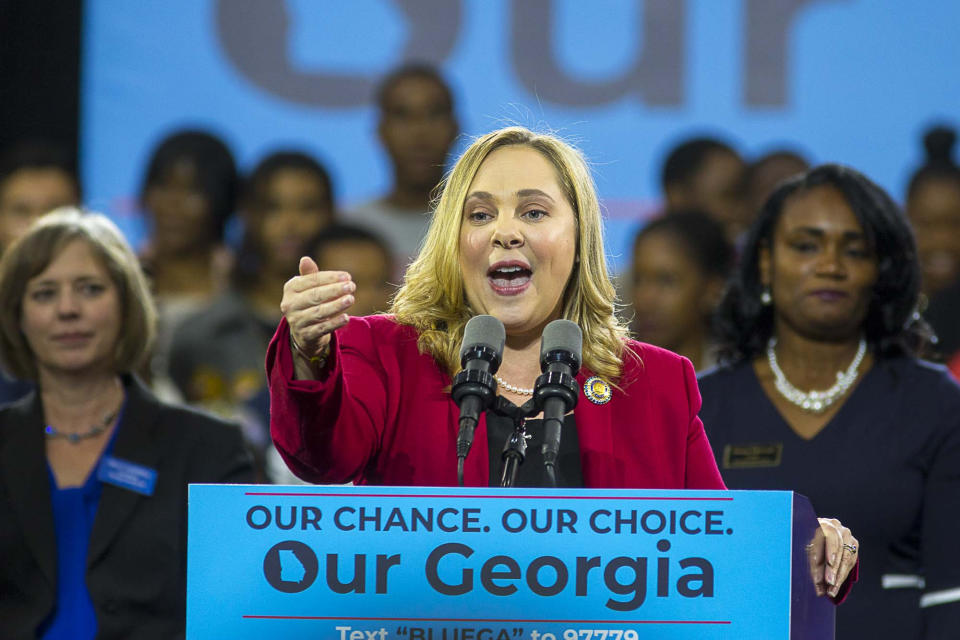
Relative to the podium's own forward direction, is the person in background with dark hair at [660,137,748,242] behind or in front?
behind

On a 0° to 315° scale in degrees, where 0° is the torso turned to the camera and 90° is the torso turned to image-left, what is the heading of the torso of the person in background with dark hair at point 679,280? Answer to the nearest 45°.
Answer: approximately 45°

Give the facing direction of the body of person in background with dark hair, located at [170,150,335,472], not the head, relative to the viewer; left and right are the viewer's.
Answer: facing the viewer

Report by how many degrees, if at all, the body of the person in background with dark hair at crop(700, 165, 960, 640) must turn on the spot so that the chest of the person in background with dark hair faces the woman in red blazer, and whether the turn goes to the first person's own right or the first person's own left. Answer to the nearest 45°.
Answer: approximately 45° to the first person's own right

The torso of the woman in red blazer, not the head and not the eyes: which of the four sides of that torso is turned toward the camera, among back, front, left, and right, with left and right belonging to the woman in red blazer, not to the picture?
front

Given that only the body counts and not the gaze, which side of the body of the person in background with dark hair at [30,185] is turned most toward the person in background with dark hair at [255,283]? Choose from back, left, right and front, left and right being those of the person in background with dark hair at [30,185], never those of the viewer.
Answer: left

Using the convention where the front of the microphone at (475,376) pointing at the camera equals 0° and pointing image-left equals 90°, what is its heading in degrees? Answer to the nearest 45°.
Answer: approximately 180°

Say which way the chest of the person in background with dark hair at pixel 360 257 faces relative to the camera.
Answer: toward the camera

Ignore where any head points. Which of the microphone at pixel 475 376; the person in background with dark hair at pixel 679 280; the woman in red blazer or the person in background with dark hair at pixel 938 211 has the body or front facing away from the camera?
the microphone

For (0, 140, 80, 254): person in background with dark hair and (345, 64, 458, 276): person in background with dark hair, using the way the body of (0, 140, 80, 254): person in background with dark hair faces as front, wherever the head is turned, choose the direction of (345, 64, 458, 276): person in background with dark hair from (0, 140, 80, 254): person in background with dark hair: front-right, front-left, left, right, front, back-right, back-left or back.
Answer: left

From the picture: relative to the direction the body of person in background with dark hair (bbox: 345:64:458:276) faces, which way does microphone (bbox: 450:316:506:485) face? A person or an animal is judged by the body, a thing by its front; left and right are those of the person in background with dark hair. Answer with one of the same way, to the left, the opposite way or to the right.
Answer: the opposite way

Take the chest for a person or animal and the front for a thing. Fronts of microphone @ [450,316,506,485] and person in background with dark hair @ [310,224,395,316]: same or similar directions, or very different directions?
very different directions

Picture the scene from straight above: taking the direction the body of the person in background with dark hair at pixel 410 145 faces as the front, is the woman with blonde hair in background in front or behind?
in front

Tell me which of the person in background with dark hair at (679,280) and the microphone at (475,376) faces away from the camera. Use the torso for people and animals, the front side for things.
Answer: the microphone
